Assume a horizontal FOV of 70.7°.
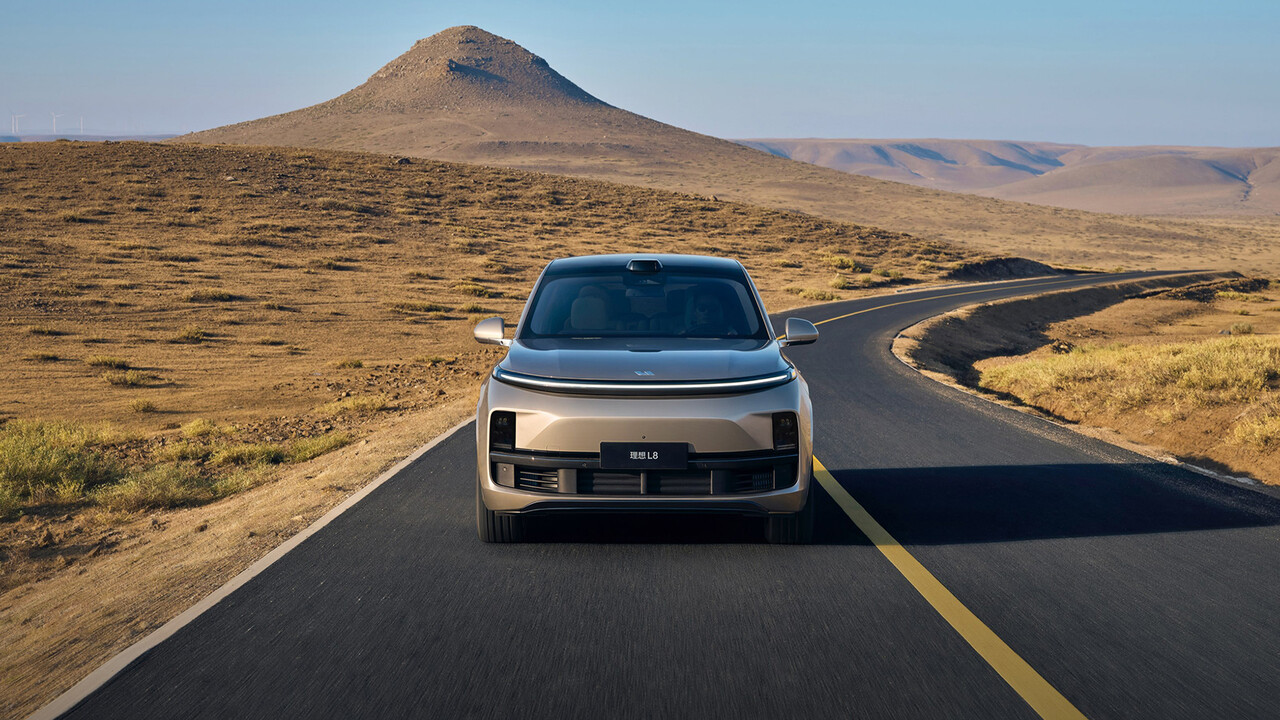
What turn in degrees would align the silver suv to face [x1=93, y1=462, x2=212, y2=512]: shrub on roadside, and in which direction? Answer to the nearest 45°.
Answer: approximately 135° to its right

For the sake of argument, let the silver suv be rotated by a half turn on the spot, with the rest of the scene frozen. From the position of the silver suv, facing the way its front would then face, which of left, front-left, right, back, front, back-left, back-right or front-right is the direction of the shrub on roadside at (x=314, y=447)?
front-left

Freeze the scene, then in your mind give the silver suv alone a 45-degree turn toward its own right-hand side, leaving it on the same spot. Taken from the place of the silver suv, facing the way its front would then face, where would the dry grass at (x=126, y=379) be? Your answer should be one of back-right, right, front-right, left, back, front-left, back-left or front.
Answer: right

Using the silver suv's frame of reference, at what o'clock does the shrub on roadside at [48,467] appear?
The shrub on roadside is roughly at 4 o'clock from the silver suv.

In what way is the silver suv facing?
toward the camera
